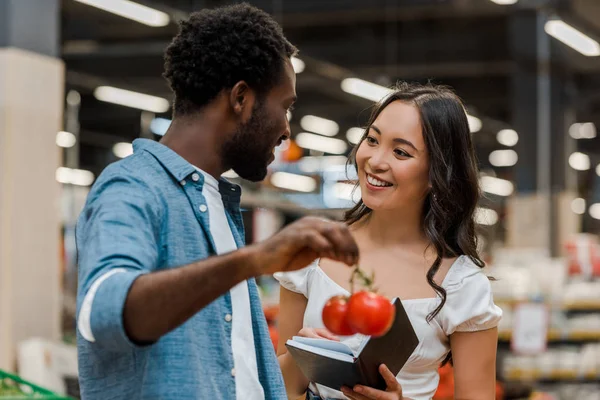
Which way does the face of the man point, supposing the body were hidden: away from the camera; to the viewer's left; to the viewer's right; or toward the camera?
to the viewer's right

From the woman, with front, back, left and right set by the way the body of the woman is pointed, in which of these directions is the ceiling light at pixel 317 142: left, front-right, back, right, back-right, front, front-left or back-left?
back-right

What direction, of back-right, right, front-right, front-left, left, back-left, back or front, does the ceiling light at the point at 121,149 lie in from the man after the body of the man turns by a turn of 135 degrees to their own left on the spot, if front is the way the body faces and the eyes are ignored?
front

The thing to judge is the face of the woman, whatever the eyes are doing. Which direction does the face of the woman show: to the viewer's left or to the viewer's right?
to the viewer's left

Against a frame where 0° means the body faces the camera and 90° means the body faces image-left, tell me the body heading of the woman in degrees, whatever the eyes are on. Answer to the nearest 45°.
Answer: approximately 45°
